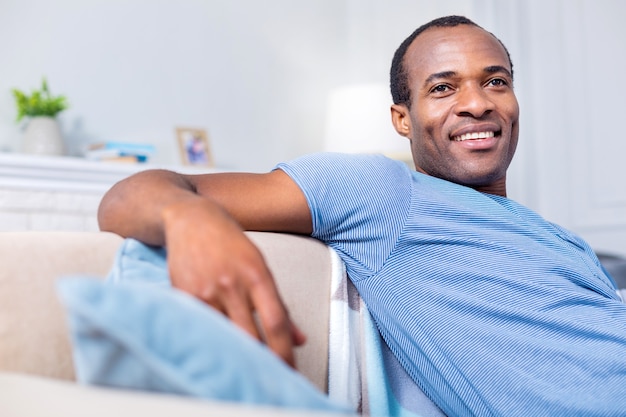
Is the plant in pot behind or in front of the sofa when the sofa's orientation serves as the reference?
behind

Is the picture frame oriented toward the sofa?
yes

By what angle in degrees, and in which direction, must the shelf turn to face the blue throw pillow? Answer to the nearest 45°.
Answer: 0° — it already faces it

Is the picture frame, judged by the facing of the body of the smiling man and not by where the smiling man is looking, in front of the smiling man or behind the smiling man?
behind

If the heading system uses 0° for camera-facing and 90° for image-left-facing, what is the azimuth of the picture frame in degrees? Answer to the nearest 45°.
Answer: approximately 0°

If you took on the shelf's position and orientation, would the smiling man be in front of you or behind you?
in front

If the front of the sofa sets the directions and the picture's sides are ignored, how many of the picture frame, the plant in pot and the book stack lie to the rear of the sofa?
3
